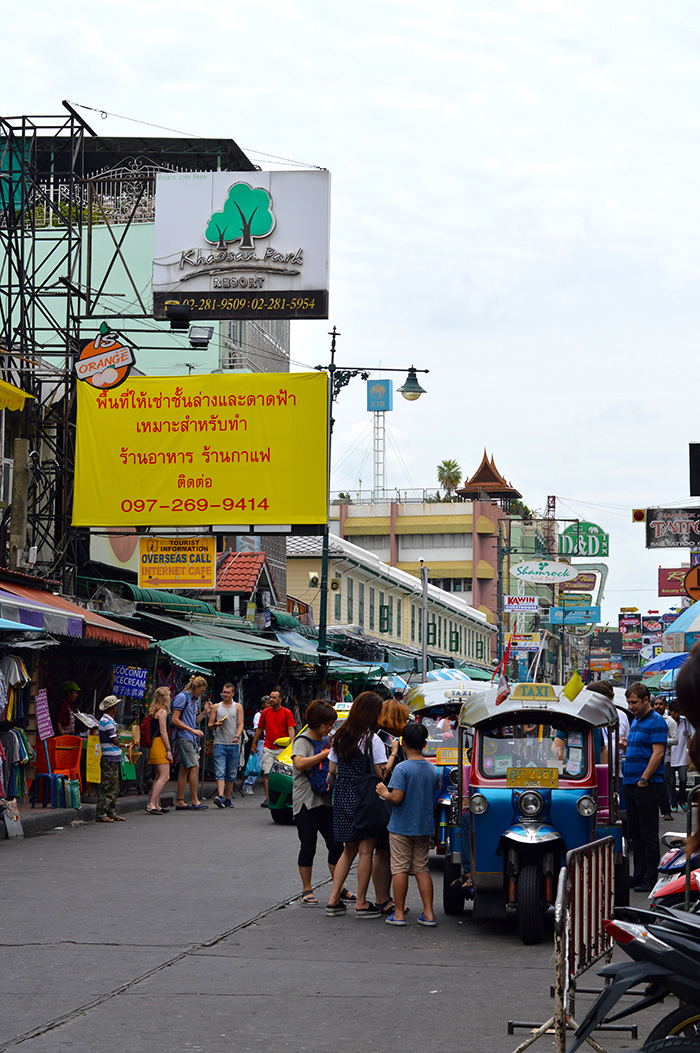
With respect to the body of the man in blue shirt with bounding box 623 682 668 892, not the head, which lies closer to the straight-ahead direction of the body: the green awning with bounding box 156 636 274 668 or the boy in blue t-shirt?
the boy in blue t-shirt

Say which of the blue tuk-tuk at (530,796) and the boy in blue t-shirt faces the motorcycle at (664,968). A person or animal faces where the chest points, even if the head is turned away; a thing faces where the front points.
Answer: the blue tuk-tuk

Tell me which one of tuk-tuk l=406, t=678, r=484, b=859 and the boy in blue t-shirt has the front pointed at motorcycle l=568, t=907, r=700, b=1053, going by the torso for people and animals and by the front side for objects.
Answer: the tuk-tuk

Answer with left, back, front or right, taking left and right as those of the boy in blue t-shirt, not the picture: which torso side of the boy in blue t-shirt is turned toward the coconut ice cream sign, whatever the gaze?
front

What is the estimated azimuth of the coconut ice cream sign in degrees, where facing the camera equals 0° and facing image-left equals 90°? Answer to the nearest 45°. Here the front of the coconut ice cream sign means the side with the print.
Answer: approximately 0°

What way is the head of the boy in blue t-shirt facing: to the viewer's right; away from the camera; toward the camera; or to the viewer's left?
away from the camera

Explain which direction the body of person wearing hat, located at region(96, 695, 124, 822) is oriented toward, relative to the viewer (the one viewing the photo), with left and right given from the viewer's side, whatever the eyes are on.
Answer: facing to the right of the viewer
